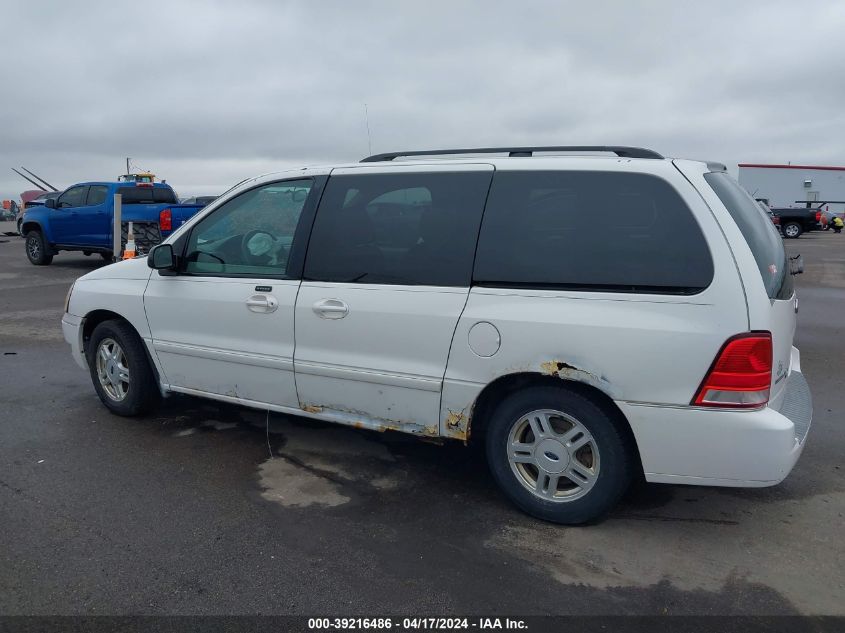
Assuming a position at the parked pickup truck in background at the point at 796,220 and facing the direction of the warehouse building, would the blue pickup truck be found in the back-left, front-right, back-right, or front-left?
back-left

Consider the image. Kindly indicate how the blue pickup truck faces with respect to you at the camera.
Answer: facing away from the viewer and to the left of the viewer

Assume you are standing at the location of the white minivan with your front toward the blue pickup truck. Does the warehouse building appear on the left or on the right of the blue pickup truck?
right

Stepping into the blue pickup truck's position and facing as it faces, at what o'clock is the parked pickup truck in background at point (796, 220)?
The parked pickup truck in background is roughly at 4 o'clock from the blue pickup truck.

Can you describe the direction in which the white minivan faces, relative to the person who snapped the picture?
facing away from the viewer and to the left of the viewer

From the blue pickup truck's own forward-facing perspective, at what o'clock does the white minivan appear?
The white minivan is roughly at 7 o'clock from the blue pickup truck.

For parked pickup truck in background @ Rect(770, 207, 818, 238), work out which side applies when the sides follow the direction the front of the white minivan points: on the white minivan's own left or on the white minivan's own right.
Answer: on the white minivan's own right

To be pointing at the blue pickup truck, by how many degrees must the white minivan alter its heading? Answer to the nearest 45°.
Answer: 0° — it already faces it

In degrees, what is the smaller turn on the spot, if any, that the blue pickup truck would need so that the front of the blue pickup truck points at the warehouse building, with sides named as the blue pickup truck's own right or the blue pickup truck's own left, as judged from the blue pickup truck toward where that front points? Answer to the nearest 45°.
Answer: approximately 135° to the blue pickup truck's own right

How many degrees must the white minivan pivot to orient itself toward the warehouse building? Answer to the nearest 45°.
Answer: approximately 90° to its right

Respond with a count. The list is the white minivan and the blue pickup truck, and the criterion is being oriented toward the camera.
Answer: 0
